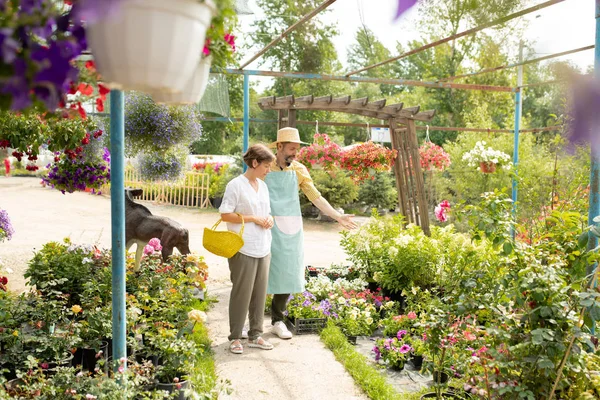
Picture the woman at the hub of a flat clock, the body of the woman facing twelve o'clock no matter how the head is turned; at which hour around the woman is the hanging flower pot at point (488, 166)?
The hanging flower pot is roughly at 9 o'clock from the woman.

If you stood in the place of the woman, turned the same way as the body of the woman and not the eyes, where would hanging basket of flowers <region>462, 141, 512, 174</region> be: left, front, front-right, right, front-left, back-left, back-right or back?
left

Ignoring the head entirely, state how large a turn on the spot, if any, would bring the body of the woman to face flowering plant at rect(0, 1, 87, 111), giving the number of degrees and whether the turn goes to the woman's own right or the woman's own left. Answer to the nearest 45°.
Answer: approximately 45° to the woman's own right

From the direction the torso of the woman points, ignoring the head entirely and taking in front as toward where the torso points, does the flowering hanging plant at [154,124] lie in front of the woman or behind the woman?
behind

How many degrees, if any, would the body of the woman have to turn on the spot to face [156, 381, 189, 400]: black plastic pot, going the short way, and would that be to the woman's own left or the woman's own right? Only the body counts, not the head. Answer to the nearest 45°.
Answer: approximately 45° to the woman's own right

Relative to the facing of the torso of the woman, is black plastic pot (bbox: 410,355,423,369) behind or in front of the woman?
in front

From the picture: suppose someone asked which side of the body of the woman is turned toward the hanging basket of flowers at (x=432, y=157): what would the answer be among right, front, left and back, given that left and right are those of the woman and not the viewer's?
left

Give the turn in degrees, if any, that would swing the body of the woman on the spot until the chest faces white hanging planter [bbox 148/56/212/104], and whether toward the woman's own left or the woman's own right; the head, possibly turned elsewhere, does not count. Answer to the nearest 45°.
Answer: approximately 45° to the woman's own right

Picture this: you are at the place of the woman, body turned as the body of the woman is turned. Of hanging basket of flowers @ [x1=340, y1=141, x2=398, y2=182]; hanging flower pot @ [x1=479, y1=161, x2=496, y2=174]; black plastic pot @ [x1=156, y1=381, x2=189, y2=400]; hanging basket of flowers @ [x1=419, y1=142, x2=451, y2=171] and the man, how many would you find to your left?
4

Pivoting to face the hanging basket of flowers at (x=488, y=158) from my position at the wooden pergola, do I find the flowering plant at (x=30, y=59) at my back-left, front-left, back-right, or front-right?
back-right

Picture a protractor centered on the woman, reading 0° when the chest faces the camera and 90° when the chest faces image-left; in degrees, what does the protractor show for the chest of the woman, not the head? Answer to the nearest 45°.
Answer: approximately 315°

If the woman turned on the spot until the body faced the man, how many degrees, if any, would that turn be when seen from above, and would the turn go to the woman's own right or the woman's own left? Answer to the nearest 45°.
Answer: approximately 90° to the woman's own left

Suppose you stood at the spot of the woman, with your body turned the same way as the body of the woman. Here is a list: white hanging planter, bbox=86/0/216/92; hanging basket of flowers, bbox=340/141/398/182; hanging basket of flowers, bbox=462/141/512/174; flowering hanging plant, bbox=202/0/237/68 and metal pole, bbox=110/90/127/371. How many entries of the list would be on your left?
2

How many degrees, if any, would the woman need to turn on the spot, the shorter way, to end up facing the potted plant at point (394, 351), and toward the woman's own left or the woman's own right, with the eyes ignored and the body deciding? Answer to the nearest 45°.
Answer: approximately 45° to the woman's own left

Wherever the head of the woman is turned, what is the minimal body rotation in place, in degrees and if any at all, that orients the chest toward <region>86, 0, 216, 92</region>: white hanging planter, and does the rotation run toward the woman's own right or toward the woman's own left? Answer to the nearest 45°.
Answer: approximately 45° to the woman's own right
